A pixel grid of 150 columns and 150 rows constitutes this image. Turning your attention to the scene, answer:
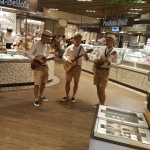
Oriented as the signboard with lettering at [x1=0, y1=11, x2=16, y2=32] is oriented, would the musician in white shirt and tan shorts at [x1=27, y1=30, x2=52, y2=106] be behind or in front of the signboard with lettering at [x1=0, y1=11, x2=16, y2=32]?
in front

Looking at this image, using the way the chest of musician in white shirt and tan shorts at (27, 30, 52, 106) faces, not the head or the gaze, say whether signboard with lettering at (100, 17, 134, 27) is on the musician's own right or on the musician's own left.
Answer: on the musician's own left

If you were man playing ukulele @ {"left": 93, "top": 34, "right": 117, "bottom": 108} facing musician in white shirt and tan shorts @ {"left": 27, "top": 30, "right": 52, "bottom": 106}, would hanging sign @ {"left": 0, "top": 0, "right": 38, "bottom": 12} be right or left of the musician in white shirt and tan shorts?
right

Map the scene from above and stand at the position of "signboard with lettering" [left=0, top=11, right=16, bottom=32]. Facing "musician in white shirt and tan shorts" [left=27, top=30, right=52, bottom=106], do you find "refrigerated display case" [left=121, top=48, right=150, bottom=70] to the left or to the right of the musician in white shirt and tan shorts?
left

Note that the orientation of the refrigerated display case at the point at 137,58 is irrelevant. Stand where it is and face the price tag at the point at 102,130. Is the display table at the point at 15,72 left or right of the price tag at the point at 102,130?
right

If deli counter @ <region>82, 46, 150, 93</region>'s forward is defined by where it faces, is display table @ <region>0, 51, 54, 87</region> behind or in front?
in front

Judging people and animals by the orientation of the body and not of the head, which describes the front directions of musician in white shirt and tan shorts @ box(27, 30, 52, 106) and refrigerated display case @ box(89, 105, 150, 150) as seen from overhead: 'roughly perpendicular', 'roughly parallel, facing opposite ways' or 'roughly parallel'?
roughly perpendicular

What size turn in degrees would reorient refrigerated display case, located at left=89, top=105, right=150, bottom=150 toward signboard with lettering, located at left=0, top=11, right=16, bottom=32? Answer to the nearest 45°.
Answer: approximately 135° to its right

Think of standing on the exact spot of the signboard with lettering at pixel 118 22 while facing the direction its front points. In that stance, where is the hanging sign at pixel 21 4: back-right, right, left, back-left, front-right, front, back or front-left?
front-right

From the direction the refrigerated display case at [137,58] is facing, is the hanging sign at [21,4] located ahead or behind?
ahead

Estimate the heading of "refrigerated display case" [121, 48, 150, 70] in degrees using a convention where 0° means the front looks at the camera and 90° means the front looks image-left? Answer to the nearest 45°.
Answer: approximately 45°

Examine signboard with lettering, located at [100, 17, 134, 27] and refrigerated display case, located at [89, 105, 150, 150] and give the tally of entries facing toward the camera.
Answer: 2

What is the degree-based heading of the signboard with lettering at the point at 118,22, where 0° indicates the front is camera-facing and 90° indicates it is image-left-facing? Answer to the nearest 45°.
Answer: approximately 0°
